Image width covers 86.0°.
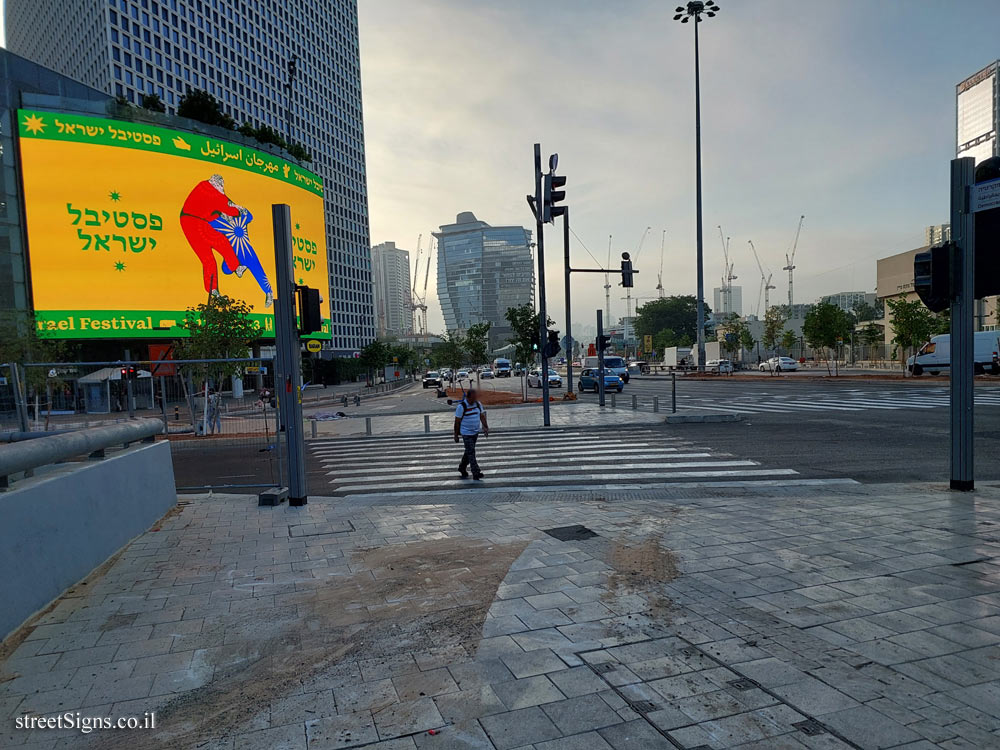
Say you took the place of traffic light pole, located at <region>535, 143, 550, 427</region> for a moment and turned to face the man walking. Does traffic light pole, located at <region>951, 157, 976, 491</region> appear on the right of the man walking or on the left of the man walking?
left

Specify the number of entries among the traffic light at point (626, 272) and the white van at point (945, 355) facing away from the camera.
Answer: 1

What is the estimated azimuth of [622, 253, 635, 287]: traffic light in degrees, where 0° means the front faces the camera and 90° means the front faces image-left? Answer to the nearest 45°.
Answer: approximately 180°

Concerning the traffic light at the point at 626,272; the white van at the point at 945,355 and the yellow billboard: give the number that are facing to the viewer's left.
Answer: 1

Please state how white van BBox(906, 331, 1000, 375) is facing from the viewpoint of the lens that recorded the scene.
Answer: facing to the left of the viewer

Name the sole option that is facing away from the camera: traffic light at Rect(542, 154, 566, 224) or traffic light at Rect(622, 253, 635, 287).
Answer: traffic light at Rect(622, 253, 635, 287)

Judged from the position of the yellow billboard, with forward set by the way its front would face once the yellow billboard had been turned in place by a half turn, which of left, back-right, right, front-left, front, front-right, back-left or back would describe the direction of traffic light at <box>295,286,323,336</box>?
back-left

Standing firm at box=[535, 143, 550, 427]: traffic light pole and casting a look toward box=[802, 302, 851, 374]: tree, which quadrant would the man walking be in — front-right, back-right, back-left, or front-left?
back-right

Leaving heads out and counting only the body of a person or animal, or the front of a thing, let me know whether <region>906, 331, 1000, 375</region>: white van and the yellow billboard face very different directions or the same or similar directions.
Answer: very different directions

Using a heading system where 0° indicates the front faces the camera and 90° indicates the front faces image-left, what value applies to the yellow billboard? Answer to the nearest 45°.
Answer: approximately 315°
